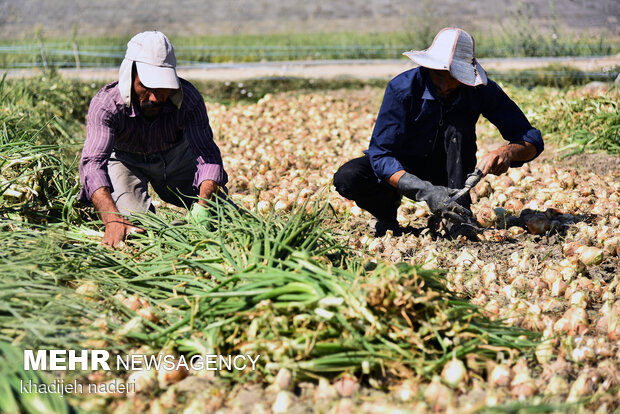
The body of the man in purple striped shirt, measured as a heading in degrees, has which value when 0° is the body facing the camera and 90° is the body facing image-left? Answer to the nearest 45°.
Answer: approximately 0°

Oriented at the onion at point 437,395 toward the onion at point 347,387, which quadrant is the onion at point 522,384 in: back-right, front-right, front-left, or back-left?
back-right

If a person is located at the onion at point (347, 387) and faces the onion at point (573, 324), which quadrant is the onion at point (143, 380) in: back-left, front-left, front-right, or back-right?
back-left

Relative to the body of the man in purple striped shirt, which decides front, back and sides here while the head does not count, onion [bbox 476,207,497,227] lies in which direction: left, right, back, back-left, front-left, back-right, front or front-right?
left

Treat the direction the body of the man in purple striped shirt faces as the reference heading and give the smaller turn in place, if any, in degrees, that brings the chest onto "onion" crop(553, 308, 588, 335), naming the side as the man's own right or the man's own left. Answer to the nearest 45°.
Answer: approximately 45° to the man's own left

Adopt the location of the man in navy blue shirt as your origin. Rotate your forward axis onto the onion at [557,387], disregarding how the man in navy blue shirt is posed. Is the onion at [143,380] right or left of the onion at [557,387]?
right

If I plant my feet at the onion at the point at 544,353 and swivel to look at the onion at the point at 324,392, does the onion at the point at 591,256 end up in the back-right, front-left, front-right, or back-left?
back-right

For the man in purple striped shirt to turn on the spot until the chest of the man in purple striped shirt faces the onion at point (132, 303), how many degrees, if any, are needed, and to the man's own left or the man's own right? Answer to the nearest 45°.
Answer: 0° — they already face it

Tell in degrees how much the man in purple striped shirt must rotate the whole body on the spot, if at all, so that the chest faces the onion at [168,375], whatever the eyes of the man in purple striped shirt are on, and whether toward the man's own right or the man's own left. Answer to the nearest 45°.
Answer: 0° — they already face it
